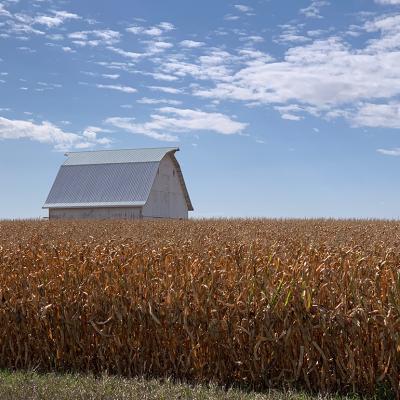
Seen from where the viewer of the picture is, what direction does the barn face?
facing the viewer and to the right of the viewer
